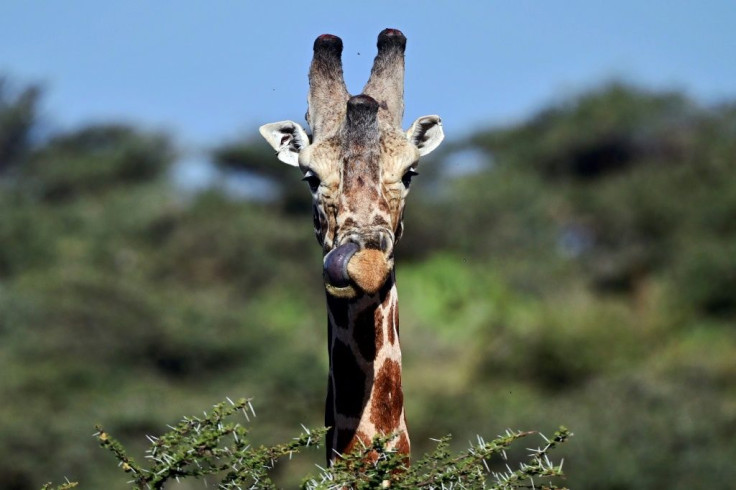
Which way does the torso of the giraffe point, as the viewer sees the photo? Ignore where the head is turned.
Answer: toward the camera

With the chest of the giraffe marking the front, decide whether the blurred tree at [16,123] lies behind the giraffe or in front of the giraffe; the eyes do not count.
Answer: behind
